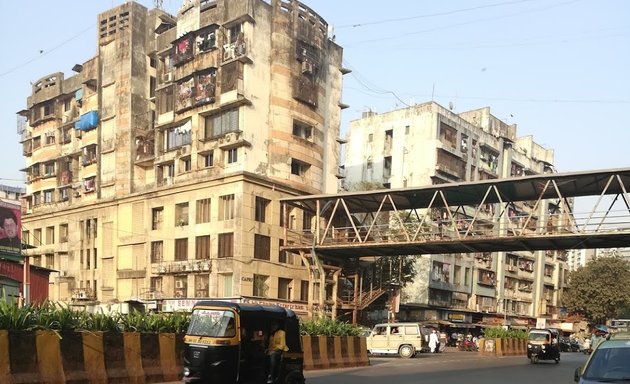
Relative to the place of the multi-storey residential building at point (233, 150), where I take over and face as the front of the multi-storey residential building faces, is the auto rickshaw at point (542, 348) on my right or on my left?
on my left

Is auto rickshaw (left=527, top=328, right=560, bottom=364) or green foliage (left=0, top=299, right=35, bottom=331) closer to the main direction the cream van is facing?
the green foliage

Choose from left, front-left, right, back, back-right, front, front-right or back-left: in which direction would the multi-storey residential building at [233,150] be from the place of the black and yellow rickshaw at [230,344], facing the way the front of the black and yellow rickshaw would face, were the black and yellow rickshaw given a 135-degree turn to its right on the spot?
front

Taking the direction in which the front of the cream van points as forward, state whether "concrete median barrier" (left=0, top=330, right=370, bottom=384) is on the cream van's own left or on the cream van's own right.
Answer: on the cream van's own left

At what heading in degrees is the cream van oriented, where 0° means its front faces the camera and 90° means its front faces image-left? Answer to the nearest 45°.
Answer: approximately 90°

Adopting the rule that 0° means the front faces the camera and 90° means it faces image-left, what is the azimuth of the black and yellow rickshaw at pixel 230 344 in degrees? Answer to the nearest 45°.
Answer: approximately 45°
